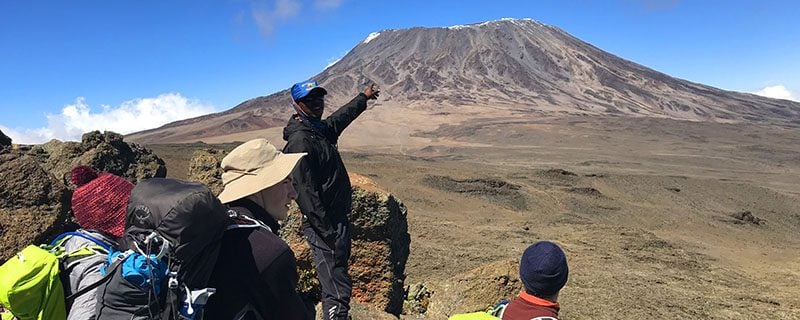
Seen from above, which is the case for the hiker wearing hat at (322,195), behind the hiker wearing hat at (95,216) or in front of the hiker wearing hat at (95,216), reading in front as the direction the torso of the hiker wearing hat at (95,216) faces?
in front

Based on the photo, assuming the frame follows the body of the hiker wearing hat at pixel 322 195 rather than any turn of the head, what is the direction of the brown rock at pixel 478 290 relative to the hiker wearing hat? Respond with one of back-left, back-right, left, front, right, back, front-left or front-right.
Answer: left

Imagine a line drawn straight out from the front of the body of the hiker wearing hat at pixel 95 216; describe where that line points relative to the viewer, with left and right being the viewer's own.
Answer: facing away from the viewer and to the right of the viewer

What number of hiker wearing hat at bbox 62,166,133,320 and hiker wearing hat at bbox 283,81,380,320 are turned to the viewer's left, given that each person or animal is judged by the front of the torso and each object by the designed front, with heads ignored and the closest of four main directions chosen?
0

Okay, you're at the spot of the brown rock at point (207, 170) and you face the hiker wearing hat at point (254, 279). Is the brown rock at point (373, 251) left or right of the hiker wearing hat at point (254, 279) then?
left

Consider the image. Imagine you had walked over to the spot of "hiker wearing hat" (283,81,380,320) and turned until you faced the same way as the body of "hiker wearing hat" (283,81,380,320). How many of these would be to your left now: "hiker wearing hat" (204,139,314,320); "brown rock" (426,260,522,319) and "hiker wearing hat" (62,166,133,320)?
1

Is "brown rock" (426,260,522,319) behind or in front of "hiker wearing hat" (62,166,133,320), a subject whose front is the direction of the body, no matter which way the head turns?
in front

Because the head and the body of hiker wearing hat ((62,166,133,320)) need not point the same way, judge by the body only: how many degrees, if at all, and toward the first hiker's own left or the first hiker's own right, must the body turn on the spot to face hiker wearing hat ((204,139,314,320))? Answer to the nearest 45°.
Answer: approximately 90° to the first hiker's own right

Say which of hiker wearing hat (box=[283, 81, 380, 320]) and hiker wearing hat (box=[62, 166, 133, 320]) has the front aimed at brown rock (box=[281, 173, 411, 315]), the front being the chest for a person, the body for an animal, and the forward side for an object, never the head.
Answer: hiker wearing hat (box=[62, 166, 133, 320])
